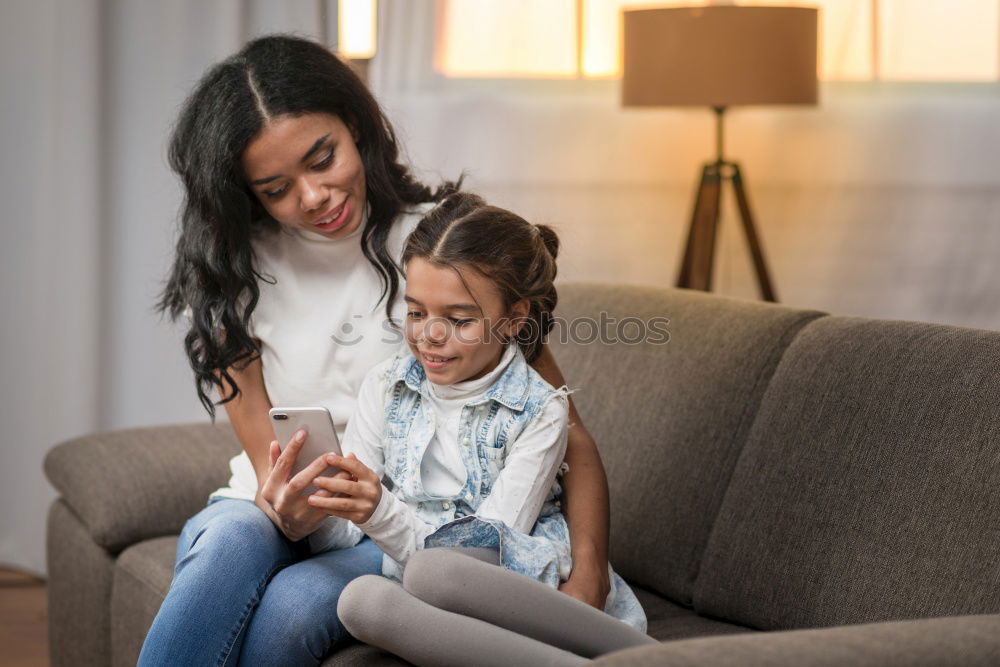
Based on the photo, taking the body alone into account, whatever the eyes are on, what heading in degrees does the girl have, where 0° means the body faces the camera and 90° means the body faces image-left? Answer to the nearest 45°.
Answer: approximately 45°

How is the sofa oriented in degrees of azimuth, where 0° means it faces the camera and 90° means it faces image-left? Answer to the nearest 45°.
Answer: approximately 45°

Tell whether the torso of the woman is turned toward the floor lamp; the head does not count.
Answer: no

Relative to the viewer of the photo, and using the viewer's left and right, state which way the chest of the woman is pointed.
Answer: facing the viewer

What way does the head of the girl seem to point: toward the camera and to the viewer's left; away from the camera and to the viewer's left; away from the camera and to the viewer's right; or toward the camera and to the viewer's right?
toward the camera and to the viewer's left

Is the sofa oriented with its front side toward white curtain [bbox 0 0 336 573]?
no

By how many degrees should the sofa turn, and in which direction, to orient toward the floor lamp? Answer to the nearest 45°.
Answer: approximately 135° to its right
